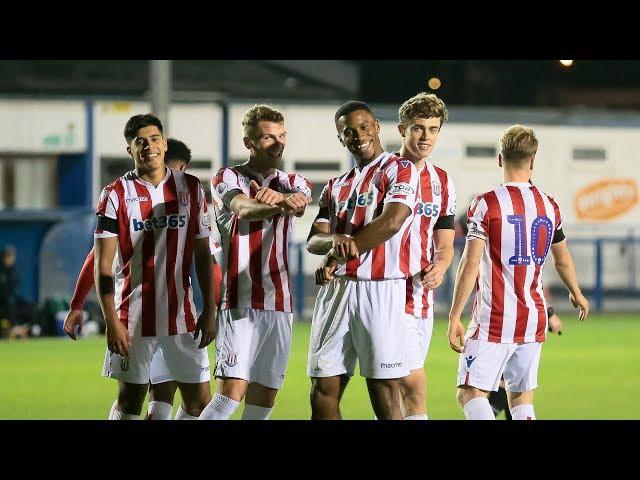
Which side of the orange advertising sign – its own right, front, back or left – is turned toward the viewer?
front

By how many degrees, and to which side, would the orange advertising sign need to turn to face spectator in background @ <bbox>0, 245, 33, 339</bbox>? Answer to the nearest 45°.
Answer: approximately 45° to its right
